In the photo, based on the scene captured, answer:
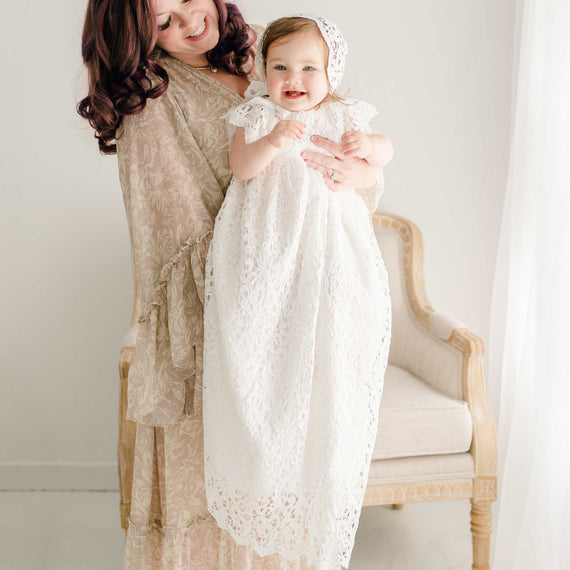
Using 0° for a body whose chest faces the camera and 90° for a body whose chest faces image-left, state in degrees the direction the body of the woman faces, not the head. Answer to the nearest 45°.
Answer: approximately 315°

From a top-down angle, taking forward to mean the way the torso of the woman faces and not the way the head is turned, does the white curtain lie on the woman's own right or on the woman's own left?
on the woman's own left

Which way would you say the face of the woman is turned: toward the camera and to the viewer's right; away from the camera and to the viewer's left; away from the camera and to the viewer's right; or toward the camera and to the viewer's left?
toward the camera and to the viewer's right

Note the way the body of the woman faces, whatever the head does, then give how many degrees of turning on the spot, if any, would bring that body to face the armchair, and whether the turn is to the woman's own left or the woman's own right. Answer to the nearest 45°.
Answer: approximately 90° to the woman's own left
